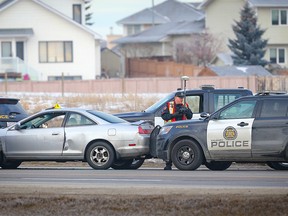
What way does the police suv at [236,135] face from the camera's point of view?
to the viewer's left

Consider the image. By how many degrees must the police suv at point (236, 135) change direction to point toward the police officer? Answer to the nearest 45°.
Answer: approximately 45° to its right

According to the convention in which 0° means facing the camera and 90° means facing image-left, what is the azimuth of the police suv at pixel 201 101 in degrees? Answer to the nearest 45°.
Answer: approximately 90°

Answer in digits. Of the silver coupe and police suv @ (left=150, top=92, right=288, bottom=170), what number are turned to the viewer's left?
2

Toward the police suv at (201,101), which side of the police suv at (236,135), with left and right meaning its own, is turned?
right

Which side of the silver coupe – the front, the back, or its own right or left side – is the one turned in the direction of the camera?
left

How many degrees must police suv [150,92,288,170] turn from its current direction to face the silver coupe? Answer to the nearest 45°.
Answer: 0° — it already faces it

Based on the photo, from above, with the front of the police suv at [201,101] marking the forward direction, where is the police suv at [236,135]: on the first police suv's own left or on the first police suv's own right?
on the first police suv's own left
